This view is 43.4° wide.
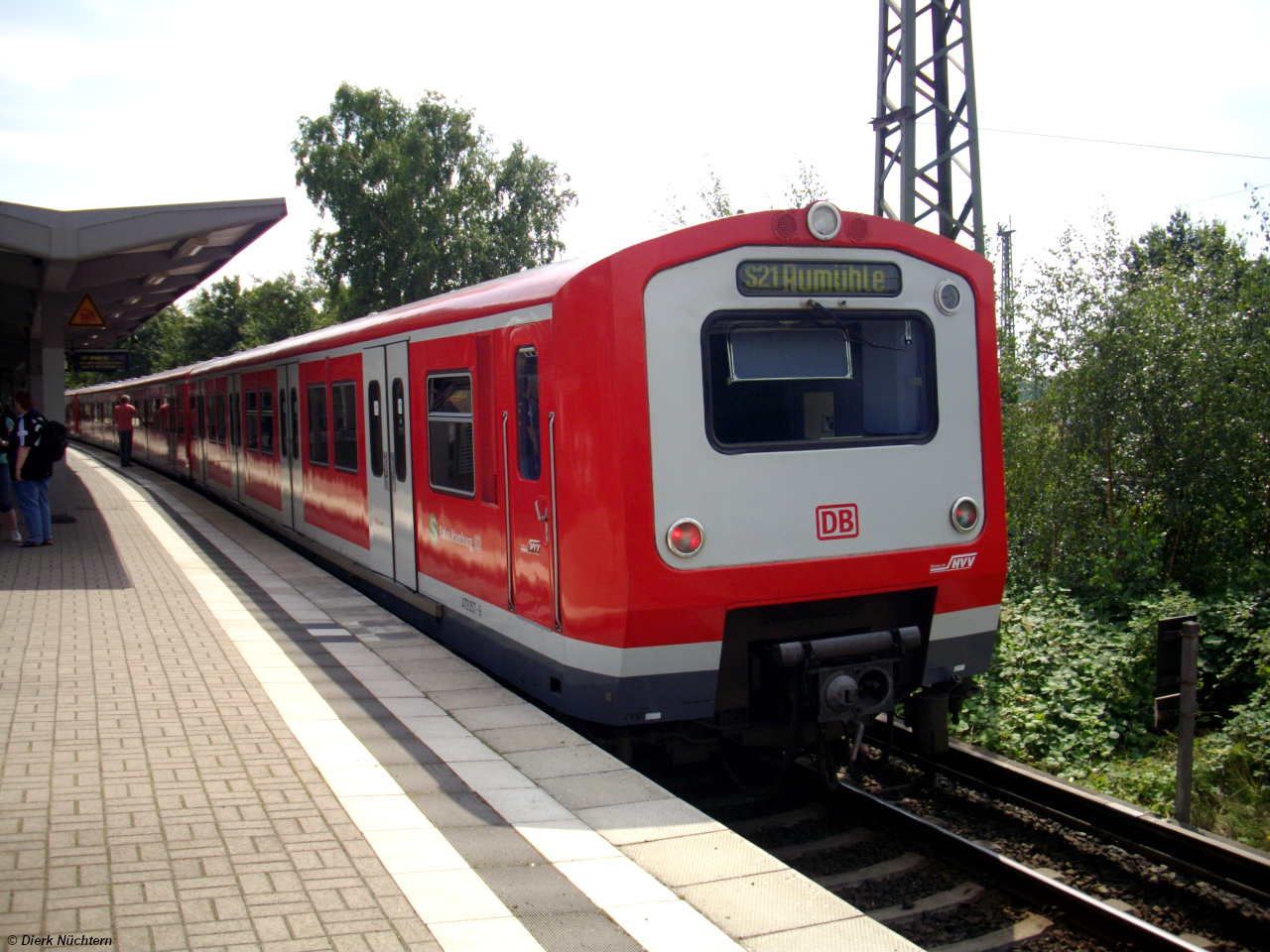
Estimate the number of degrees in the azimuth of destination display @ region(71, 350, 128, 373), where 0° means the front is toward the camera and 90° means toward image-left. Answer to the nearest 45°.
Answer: approximately 0°

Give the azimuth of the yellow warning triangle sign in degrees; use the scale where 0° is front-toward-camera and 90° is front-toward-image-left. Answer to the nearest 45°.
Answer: approximately 0°

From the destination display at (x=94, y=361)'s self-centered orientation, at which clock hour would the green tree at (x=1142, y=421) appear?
The green tree is roughly at 11 o'clock from the destination display.

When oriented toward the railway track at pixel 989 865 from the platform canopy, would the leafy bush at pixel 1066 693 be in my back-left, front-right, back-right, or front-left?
front-left

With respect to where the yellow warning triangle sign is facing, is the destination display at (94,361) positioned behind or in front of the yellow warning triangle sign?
behind

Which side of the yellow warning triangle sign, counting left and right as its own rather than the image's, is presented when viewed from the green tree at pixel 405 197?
back

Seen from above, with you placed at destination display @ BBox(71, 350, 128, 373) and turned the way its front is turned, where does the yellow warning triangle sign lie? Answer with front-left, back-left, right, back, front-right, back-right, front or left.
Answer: front

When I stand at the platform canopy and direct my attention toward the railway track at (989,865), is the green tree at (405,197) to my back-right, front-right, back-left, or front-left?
back-left

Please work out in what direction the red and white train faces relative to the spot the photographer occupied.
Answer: facing the viewer and to the right of the viewer

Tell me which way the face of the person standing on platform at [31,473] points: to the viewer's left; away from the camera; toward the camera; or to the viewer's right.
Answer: to the viewer's left

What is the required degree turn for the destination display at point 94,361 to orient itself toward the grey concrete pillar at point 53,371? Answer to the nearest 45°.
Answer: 0° — it already faces it

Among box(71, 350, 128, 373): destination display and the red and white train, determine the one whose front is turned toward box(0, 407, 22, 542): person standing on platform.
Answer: the destination display

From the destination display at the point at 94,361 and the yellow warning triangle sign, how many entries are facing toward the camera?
2

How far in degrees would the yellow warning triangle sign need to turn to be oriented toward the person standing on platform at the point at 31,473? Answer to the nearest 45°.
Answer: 0° — it already faces them
